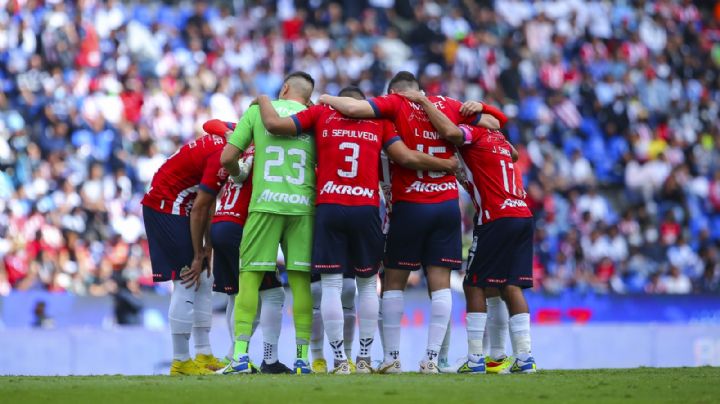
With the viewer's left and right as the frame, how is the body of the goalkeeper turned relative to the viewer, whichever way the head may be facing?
facing away from the viewer
